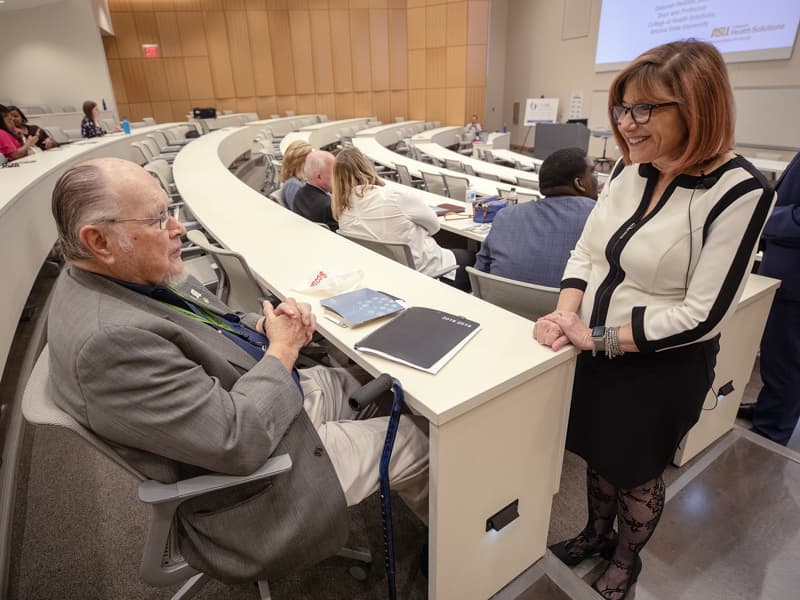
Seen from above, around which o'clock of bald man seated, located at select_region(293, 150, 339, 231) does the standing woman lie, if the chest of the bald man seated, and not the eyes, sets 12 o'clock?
The standing woman is roughly at 4 o'clock from the bald man seated.

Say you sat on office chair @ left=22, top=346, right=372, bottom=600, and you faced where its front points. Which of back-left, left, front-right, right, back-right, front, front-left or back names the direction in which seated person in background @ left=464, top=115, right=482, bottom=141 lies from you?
front-left

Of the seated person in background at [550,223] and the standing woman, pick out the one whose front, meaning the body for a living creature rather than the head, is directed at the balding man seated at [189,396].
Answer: the standing woman

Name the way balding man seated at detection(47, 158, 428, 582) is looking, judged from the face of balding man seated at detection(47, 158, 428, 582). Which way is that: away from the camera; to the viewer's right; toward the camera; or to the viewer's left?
to the viewer's right

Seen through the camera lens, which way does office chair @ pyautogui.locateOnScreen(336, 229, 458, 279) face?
facing away from the viewer and to the right of the viewer

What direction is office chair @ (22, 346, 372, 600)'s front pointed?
to the viewer's right

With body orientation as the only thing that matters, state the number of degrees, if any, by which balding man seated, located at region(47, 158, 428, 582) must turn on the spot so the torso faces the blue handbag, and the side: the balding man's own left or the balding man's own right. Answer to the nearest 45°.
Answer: approximately 45° to the balding man's own left

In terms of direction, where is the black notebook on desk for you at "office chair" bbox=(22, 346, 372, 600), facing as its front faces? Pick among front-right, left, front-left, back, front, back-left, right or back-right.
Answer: front

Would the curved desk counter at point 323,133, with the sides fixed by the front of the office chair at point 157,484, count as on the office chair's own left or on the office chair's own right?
on the office chair's own left

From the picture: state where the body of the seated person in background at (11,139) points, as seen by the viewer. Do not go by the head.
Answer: to the viewer's right

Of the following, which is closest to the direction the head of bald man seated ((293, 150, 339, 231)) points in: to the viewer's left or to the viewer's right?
to the viewer's right

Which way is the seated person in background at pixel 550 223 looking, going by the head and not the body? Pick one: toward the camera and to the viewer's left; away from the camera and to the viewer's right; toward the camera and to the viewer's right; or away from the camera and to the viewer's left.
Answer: away from the camera and to the viewer's right

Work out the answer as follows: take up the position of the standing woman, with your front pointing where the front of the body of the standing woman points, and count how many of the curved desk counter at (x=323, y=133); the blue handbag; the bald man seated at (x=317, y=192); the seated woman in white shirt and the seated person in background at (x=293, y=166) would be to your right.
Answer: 5

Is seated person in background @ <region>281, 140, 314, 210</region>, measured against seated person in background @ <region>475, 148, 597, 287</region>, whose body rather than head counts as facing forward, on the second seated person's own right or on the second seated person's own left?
on the second seated person's own left

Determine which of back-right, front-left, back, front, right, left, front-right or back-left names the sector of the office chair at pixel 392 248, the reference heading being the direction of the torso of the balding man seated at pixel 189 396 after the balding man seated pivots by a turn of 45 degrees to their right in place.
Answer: left

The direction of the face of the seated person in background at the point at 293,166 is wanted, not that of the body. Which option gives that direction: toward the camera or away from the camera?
away from the camera

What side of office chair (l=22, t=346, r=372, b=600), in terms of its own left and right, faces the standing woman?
front
